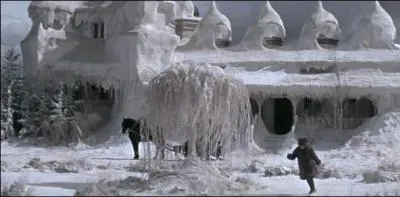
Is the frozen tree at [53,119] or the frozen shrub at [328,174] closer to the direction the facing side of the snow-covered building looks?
the frozen shrub

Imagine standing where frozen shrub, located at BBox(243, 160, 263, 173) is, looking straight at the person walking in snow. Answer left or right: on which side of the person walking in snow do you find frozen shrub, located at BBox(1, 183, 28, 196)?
right

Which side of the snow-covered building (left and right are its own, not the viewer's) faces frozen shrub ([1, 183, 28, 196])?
front

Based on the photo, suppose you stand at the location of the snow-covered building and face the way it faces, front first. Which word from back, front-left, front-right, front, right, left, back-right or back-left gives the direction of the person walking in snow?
front

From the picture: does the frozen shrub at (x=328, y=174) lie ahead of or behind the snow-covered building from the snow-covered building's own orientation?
ahead

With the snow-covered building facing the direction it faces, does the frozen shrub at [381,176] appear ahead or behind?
ahead

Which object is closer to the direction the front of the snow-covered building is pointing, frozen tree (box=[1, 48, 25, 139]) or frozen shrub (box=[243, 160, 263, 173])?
the frozen shrub

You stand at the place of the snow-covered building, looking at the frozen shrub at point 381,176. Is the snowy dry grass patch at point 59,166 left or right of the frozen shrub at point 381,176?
right

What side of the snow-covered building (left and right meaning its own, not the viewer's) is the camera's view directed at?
front

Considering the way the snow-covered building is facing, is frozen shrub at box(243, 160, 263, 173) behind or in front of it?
in front

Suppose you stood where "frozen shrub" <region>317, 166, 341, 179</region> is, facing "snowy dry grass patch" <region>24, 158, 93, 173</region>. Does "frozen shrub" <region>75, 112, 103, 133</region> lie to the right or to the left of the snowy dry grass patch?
right

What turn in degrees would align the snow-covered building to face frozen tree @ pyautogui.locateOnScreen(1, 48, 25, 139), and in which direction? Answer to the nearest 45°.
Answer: approximately 45° to its right

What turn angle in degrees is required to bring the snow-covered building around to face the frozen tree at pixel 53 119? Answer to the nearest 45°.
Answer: approximately 45° to its right
